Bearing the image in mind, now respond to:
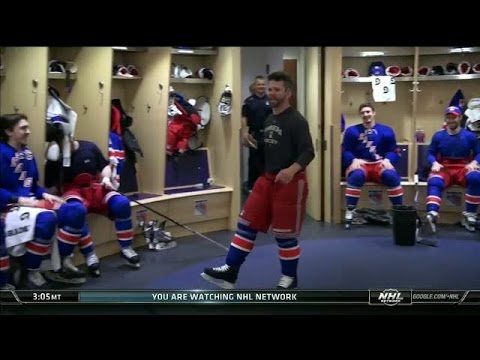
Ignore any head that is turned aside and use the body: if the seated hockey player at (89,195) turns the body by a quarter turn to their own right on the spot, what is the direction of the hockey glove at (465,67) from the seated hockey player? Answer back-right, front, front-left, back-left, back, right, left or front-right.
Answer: back-left

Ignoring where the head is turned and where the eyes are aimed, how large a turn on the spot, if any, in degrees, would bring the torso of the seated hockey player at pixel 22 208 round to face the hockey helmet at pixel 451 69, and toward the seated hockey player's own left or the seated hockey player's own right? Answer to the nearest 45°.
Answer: approximately 45° to the seated hockey player's own left

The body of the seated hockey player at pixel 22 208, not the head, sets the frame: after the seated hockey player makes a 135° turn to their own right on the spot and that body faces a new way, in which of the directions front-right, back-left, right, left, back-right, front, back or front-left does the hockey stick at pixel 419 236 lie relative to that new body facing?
back

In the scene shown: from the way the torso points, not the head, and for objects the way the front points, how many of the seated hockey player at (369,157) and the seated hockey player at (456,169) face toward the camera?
2

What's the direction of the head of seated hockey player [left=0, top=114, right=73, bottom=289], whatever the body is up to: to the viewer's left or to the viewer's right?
to the viewer's right

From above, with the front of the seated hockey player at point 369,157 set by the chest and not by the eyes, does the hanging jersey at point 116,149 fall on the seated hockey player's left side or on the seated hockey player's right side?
on the seated hockey player's right side

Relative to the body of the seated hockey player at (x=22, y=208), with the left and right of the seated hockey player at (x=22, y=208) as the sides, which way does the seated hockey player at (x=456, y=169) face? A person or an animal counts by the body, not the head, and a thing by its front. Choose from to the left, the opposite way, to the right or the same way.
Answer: to the right
